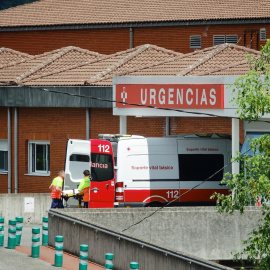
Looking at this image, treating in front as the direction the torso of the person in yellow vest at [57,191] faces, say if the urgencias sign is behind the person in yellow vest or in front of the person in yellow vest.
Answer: in front

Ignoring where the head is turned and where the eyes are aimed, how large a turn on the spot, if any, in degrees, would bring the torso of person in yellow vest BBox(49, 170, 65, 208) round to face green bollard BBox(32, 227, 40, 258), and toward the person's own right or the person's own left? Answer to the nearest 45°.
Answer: approximately 90° to the person's own right

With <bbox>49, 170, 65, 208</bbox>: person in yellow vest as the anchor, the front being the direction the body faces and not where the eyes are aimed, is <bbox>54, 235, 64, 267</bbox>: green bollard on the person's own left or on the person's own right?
on the person's own right

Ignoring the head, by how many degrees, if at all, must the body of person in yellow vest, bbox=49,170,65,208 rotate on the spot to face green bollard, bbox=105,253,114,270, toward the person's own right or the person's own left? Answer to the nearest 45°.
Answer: approximately 90° to the person's own right

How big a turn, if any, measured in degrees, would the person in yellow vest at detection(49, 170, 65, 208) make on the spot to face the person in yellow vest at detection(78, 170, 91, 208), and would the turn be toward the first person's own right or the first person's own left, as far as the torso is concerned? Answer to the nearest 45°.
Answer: approximately 45° to the first person's own right

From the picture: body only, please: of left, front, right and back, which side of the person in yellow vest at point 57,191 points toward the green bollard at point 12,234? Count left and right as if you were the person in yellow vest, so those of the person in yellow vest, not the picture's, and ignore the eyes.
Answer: right

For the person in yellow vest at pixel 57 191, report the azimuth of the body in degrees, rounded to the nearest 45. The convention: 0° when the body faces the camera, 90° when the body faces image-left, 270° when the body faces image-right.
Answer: approximately 270°

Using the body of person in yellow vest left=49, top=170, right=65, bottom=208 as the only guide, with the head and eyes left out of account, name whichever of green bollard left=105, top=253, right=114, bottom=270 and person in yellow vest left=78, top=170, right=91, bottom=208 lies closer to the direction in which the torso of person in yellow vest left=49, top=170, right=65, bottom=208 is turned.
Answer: the person in yellow vest

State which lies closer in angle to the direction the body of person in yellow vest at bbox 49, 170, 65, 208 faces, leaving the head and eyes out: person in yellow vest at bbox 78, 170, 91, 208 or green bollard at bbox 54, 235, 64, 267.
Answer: the person in yellow vest

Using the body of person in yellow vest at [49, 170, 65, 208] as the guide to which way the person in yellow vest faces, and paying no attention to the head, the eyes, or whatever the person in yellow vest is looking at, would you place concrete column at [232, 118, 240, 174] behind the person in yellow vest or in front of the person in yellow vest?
in front
